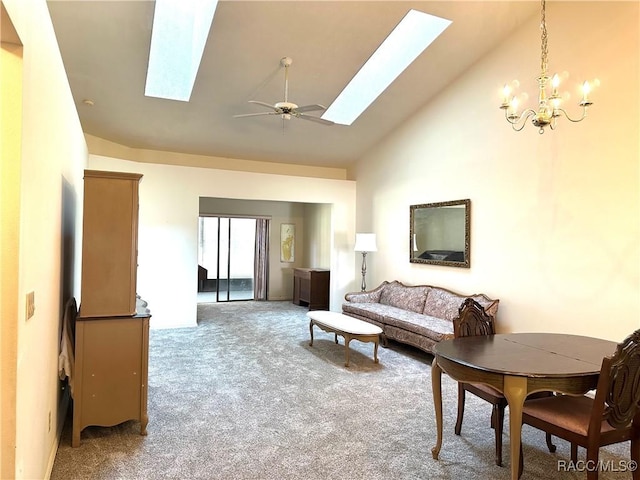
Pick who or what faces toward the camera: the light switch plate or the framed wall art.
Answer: the framed wall art

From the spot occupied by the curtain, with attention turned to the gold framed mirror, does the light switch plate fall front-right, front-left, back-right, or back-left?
front-right

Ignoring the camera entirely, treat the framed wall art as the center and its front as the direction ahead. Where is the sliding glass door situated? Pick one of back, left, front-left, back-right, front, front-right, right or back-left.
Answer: right

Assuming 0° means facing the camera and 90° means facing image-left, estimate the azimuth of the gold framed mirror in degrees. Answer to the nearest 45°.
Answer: approximately 45°

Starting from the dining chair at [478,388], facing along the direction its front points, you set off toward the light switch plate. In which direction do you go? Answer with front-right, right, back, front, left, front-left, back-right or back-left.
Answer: right

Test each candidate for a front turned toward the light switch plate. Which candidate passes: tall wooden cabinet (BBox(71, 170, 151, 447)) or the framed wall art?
the framed wall art

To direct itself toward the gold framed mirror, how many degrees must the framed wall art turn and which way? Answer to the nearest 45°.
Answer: approximately 45° to its left

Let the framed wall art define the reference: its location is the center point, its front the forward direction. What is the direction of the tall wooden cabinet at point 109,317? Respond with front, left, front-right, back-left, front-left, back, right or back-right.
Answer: front

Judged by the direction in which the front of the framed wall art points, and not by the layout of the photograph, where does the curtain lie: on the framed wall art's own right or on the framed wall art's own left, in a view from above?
on the framed wall art's own right

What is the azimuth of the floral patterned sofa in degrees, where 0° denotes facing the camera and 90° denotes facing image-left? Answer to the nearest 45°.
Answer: approximately 45°

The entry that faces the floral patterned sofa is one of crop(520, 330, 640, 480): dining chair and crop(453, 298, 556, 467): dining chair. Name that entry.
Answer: crop(520, 330, 640, 480): dining chair

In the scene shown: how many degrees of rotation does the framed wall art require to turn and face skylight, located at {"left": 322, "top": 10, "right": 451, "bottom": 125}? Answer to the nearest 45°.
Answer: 0° — it already faces it

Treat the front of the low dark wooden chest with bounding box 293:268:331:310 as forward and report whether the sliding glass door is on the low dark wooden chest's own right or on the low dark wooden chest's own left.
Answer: on the low dark wooden chest's own right

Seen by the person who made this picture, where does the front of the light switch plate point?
facing to the right of the viewer

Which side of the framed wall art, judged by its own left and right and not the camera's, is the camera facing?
front

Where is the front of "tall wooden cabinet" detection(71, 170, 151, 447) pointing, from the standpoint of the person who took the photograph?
facing to the right of the viewer
